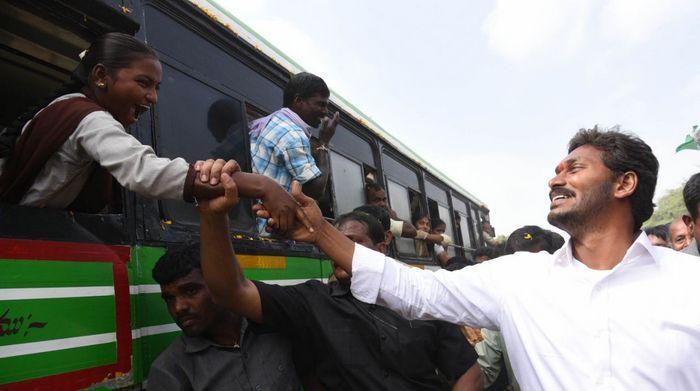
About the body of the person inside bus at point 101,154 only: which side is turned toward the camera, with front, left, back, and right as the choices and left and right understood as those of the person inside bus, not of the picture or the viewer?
right

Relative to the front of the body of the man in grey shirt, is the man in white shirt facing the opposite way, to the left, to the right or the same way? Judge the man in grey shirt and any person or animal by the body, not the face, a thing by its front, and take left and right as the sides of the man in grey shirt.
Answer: to the right

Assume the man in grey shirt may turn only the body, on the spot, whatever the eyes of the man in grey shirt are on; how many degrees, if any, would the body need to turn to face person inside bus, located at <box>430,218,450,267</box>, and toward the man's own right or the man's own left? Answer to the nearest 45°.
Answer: approximately 135° to the man's own left

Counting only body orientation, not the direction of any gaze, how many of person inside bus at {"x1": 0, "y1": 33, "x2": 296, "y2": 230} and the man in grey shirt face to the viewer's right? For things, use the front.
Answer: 1

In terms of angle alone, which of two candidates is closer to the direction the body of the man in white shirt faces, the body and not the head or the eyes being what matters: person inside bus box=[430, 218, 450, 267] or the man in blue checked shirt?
the man in blue checked shirt

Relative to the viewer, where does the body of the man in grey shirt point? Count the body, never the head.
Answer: toward the camera

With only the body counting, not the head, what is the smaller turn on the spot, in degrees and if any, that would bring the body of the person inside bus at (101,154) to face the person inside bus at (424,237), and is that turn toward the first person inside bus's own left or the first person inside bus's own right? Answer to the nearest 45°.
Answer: approximately 45° to the first person inside bus's own left

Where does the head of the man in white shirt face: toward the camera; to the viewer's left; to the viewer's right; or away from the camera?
to the viewer's left
